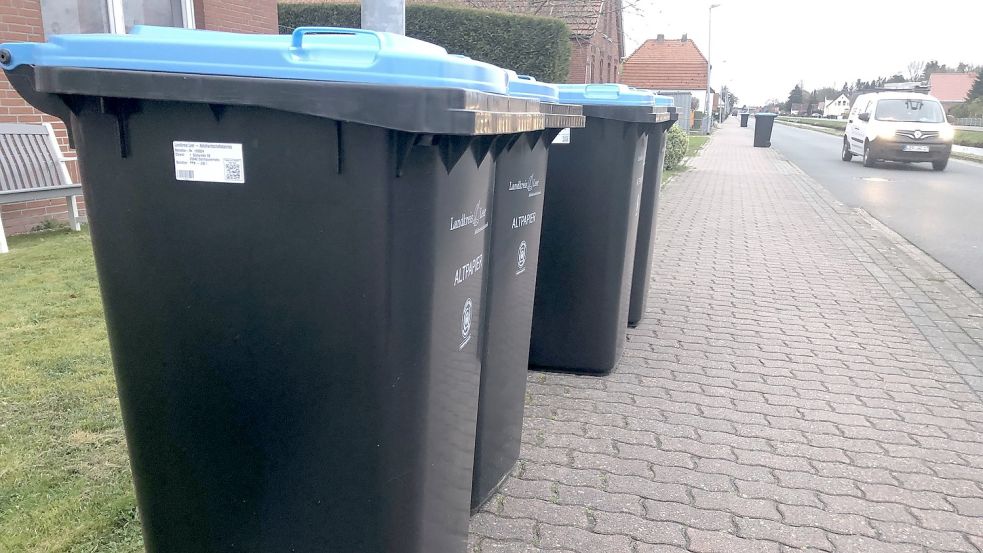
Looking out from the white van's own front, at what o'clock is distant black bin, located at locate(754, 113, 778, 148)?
The distant black bin is roughly at 5 o'clock from the white van.

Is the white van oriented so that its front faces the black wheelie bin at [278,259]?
yes

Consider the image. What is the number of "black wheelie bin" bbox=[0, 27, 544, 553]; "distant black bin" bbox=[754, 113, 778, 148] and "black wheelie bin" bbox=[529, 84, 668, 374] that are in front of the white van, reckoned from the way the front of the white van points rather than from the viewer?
2

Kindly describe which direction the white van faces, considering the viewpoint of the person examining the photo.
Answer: facing the viewer

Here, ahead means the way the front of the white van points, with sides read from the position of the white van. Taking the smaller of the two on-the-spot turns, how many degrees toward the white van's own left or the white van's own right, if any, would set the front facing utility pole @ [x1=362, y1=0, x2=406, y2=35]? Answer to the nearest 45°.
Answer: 0° — it already faces it

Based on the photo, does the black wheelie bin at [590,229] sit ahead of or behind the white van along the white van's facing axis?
ahead

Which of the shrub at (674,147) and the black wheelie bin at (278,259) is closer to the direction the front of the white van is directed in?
the black wheelie bin

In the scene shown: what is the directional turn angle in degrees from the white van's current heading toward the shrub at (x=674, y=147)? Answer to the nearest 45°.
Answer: approximately 45° to its right

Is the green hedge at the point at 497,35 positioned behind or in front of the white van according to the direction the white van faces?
in front

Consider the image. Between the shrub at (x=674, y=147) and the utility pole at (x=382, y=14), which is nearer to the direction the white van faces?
the utility pole

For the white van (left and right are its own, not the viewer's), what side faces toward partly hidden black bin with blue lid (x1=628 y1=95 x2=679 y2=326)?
front

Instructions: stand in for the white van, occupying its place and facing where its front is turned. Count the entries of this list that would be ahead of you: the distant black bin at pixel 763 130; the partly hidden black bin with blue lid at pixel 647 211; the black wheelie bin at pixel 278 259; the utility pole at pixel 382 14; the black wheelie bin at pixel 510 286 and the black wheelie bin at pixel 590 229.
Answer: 5
